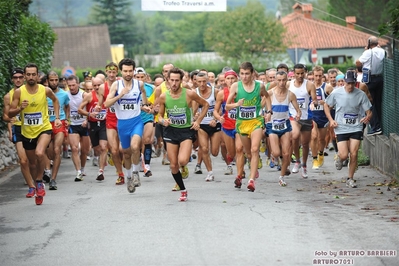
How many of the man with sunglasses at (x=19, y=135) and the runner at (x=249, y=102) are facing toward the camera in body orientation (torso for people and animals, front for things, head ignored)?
2

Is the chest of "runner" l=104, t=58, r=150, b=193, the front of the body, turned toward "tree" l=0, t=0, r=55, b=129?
no

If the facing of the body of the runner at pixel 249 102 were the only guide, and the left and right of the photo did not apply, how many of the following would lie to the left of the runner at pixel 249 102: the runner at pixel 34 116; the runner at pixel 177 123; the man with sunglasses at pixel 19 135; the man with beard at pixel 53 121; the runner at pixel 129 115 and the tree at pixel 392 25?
1

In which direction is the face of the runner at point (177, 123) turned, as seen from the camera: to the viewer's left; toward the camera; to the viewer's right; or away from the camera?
toward the camera

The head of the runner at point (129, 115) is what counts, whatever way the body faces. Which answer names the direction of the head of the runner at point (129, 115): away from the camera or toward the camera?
toward the camera

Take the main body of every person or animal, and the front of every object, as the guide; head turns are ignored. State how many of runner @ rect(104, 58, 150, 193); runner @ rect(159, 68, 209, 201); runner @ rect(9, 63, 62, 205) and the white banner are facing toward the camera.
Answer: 4

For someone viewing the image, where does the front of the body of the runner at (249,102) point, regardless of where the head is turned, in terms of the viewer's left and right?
facing the viewer

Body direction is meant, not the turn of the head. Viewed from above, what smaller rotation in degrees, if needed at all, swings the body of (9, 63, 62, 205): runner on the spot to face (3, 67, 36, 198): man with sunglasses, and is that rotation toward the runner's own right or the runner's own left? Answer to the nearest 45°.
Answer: approximately 135° to the runner's own right

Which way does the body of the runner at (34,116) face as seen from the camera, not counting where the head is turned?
toward the camera

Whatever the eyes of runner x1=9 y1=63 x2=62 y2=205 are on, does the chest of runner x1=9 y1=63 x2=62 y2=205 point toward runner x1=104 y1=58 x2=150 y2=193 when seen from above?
no

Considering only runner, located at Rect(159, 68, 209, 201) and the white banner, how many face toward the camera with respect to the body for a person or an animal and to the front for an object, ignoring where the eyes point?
2

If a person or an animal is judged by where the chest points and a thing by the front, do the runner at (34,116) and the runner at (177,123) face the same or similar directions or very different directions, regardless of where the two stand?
same or similar directions

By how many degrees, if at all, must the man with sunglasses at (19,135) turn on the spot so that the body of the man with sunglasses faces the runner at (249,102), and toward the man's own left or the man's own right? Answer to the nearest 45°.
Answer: approximately 90° to the man's own left

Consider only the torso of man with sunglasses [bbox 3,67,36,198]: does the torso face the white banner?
no
